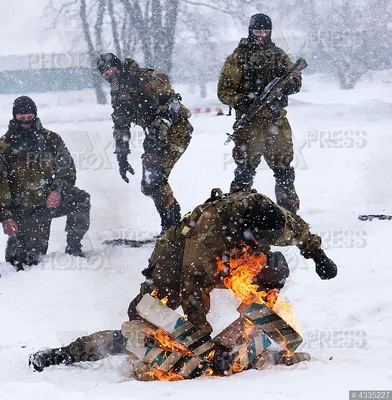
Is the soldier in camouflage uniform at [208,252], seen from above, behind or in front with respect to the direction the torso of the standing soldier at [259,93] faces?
in front

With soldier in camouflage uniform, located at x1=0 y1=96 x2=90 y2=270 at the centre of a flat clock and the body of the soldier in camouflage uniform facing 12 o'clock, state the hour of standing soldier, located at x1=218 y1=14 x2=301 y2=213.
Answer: The standing soldier is roughly at 9 o'clock from the soldier in camouflage uniform.

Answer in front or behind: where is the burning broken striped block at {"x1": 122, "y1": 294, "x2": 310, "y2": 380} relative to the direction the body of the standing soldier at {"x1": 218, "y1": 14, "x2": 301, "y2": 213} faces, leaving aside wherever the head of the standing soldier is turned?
in front

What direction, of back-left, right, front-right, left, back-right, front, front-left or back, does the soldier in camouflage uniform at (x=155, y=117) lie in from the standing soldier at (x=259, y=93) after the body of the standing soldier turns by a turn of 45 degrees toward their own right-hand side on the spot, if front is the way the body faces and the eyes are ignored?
front-right

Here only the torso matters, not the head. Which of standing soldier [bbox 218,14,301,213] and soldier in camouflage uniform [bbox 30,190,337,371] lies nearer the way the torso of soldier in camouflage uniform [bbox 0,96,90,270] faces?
the soldier in camouflage uniform

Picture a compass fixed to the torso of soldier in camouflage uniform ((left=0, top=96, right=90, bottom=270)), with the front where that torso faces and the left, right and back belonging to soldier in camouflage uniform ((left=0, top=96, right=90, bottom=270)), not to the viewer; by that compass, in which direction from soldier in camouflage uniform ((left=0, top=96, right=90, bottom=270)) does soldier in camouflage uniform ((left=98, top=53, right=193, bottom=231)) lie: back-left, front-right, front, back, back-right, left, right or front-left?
left

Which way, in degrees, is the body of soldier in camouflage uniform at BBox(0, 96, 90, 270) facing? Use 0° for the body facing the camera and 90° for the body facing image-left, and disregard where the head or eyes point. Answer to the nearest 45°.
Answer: approximately 0°

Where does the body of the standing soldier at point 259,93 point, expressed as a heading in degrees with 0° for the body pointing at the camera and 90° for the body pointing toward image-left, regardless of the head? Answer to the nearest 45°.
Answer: approximately 0°

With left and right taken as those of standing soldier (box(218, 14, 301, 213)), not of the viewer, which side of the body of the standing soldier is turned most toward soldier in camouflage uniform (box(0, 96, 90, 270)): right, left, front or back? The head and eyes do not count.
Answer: right

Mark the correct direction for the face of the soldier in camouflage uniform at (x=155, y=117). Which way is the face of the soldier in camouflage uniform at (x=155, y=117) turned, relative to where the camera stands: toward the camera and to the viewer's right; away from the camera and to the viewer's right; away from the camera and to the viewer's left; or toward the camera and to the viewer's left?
toward the camera and to the viewer's left
